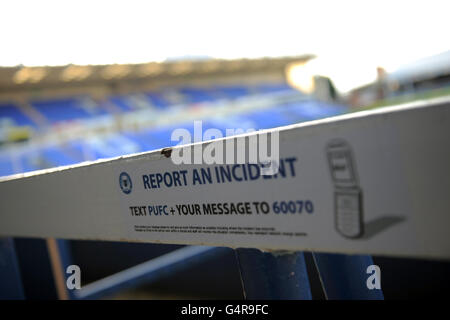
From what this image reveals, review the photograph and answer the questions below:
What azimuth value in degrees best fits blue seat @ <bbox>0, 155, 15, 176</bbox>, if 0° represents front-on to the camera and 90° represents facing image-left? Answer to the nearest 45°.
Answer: approximately 315°

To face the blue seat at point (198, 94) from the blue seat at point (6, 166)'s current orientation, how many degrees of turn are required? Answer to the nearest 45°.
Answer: approximately 90° to its left

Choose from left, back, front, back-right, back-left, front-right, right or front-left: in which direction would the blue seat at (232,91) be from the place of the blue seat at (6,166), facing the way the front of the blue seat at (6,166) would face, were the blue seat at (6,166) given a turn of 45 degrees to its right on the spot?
back-left

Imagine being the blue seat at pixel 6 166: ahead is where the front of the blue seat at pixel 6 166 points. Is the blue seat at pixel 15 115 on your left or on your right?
on your left
